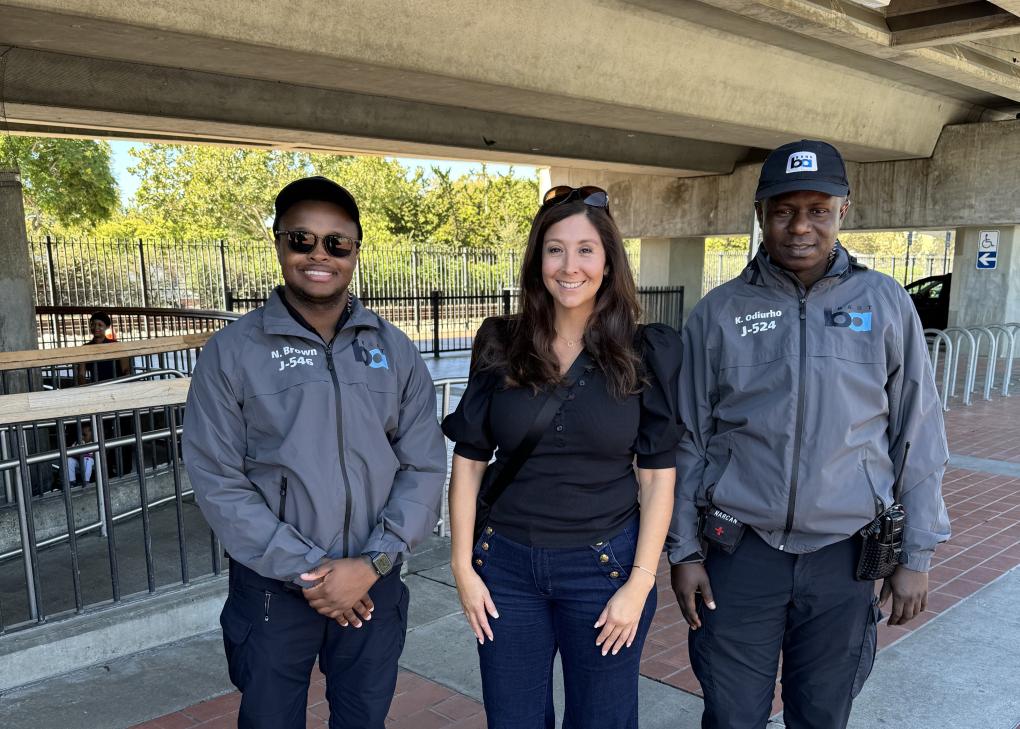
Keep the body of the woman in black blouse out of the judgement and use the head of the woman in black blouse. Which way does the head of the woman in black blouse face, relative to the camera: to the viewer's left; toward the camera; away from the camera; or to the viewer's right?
toward the camera

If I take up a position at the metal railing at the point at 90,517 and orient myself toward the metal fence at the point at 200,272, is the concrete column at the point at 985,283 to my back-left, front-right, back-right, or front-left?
front-right

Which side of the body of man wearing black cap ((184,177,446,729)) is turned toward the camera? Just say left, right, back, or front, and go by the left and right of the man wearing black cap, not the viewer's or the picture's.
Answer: front

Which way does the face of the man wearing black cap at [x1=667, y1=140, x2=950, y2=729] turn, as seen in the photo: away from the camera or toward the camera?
toward the camera

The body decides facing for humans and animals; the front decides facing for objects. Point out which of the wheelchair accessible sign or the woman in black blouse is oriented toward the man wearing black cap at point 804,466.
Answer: the wheelchair accessible sign

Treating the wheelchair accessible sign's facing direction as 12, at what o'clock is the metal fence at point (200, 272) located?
The metal fence is roughly at 2 o'clock from the wheelchair accessible sign.

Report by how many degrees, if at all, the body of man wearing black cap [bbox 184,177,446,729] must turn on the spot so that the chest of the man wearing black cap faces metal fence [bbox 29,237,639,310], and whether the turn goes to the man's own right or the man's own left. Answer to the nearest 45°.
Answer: approximately 180°

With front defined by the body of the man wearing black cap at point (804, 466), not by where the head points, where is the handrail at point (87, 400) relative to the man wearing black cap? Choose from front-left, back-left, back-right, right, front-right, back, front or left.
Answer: right

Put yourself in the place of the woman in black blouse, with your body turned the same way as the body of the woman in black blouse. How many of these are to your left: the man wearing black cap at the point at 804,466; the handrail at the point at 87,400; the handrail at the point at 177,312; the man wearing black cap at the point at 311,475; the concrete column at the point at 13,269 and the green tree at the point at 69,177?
1

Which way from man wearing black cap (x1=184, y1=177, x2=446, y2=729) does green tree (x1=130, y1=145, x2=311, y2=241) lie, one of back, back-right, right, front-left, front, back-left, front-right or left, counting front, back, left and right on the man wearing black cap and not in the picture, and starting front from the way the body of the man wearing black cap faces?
back

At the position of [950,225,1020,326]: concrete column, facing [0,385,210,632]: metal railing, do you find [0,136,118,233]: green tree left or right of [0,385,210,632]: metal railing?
right

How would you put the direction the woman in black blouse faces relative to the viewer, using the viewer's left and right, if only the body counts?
facing the viewer

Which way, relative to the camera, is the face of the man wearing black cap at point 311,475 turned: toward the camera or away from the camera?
toward the camera
